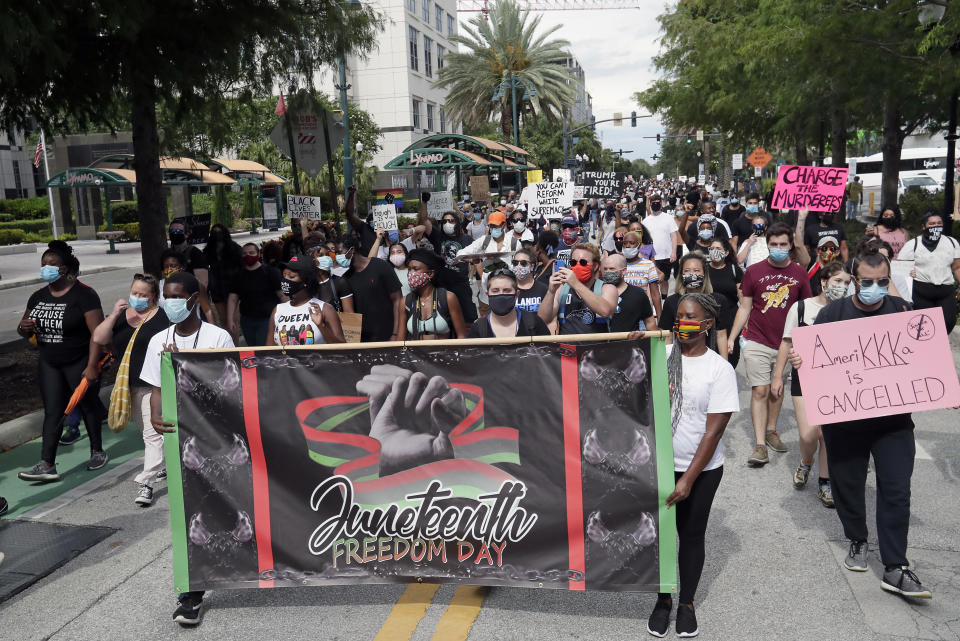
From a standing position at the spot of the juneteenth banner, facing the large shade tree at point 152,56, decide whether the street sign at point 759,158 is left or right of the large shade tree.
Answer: right

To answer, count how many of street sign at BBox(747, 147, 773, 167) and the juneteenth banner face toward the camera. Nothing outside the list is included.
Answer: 2

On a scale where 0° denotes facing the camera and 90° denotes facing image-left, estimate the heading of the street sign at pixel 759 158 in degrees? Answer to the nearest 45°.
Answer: approximately 0°

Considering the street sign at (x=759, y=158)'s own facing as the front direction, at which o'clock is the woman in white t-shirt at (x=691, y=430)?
The woman in white t-shirt is roughly at 12 o'clock from the street sign.

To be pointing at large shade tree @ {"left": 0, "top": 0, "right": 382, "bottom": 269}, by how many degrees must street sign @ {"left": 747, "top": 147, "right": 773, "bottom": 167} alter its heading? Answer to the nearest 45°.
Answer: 0° — it already faces it
